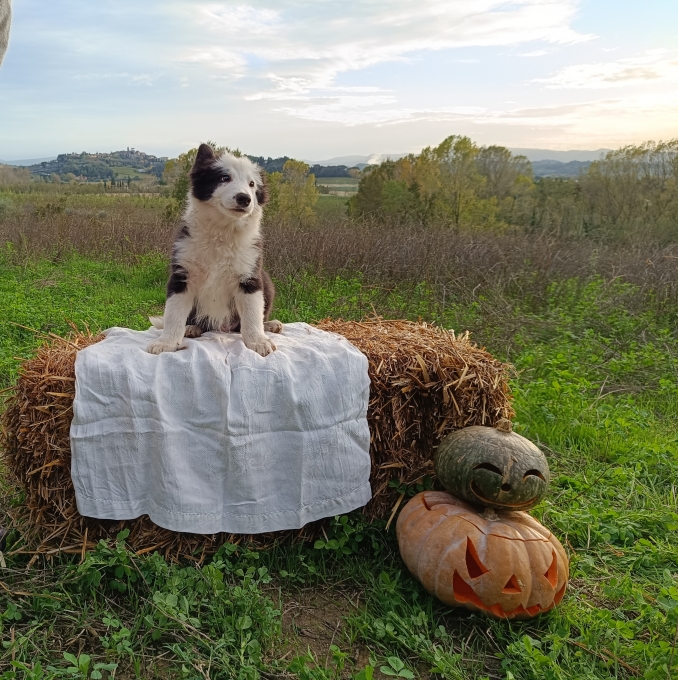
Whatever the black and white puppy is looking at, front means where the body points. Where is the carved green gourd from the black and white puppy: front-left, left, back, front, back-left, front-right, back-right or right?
front-left

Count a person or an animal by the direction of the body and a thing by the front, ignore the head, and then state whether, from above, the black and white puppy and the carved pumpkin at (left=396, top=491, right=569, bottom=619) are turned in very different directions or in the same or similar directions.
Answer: same or similar directions

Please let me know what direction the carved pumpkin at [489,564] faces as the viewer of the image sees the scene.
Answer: facing the viewer and to the right of the viewer

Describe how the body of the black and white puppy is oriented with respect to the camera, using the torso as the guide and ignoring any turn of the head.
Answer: toward the camera

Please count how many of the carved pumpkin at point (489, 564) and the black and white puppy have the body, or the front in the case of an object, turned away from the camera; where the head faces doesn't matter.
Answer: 0

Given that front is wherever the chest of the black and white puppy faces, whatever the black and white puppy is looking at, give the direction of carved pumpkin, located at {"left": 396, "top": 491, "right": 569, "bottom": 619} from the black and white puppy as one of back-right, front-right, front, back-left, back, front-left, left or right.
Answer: front-left

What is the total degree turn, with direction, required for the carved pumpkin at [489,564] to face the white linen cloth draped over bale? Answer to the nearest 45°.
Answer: approximately 135° to its right

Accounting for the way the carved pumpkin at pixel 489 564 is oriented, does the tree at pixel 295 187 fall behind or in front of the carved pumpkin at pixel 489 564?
behind
